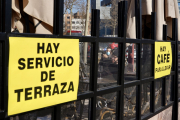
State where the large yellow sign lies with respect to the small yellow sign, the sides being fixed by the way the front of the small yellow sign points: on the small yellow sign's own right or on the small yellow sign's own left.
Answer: on the small yellow sign's own right

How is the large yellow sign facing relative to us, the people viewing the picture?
facing the viewer and to the right of the viewer

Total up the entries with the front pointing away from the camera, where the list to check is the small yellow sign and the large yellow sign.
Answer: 0

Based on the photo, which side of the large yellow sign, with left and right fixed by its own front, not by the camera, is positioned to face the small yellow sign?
left
